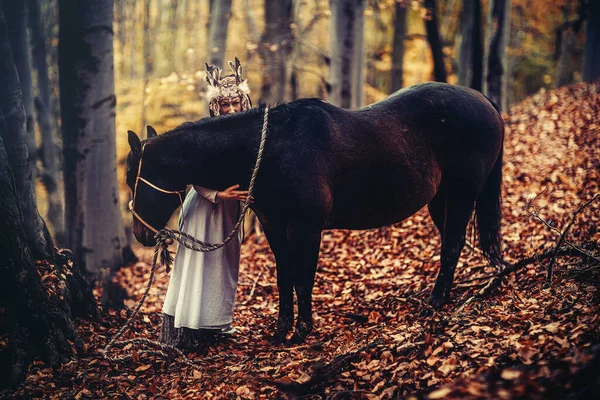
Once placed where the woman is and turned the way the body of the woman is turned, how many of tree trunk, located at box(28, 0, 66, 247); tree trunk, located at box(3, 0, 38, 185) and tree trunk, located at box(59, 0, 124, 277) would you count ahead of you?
0

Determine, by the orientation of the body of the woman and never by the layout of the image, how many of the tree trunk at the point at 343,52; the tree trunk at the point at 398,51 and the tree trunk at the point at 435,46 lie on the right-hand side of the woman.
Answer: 0

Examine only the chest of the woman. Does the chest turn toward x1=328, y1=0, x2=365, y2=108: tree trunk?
no

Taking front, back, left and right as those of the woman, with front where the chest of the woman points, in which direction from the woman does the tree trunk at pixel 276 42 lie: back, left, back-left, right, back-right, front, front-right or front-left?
back-left

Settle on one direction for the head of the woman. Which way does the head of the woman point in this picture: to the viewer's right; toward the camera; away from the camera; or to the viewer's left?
toward the camera

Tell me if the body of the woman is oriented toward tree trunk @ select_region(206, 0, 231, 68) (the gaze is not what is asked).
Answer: no

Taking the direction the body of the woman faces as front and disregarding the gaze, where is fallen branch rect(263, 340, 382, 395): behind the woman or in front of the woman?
in front

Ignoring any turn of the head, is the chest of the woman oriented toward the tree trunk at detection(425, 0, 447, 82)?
no

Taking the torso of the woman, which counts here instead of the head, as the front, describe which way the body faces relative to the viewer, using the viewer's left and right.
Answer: facing the viewer and to the right of the viewer

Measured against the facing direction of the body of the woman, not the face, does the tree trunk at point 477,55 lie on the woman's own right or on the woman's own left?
on the woman's own left
